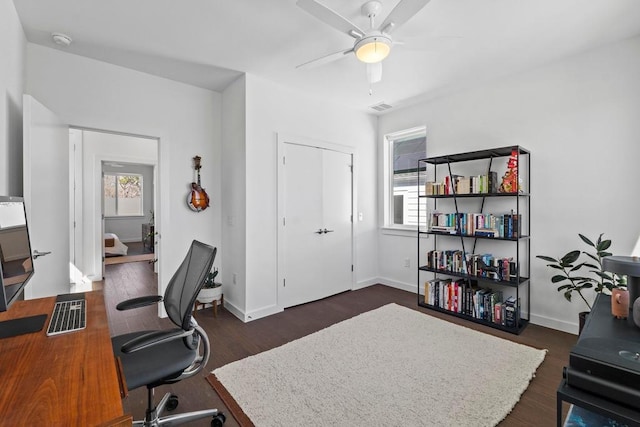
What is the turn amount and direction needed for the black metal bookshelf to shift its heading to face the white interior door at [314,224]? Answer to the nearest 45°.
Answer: approximately 45° to its right

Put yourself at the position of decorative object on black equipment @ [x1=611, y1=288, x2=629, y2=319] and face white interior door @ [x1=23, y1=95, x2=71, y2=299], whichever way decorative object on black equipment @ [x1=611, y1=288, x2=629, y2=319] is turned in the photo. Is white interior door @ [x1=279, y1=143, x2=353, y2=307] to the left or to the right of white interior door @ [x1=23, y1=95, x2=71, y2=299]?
right

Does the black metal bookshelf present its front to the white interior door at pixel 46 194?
yes

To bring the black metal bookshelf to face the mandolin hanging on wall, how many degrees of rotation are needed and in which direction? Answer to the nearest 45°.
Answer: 0° — it already faces it

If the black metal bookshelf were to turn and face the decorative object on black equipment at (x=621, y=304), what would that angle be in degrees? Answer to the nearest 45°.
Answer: approximately 90° to its left

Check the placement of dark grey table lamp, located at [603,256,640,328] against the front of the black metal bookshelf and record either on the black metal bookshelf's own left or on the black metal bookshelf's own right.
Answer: on the black metal bookshelf's own left

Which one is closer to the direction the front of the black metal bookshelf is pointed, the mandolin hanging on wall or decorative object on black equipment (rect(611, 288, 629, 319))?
the mandolin hanging on wall

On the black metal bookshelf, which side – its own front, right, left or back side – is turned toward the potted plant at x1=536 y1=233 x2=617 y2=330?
left
